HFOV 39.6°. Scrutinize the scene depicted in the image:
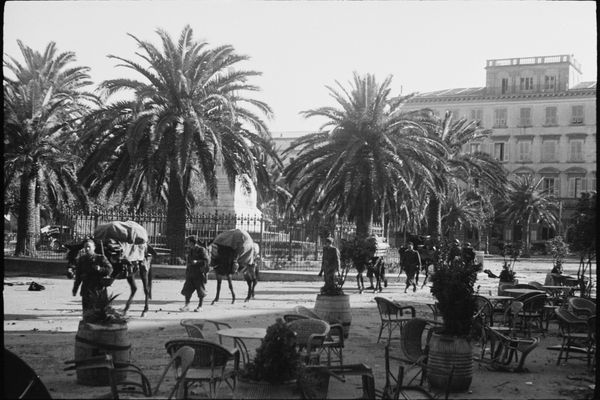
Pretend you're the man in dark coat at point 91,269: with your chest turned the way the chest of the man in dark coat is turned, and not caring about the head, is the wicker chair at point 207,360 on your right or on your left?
on your left

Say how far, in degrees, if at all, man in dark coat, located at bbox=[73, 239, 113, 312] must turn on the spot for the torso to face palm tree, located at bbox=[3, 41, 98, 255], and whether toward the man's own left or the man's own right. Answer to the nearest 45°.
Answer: approximately 135° to the man's own right

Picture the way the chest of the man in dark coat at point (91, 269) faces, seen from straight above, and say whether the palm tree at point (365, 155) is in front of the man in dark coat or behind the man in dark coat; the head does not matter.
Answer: behind

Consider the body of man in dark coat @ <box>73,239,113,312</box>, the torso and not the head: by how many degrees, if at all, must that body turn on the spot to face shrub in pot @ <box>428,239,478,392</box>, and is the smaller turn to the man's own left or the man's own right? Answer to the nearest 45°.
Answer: approximately 90° to the man's own left

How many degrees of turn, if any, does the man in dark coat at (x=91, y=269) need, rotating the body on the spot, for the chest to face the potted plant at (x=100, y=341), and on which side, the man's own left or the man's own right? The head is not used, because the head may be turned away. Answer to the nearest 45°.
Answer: approximately 45° to the man's own left

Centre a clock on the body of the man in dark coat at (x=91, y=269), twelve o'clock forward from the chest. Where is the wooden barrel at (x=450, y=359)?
The wooden barrel is roughly at 9 o'clock from the man in dark coat.

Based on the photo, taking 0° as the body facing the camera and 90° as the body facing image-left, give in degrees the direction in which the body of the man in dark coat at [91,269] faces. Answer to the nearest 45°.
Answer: approximately 45°

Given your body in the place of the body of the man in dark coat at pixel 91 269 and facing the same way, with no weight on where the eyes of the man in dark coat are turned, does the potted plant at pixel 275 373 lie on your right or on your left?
on your left

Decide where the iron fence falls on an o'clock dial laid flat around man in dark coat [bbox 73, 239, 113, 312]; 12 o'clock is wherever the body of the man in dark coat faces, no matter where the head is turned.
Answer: The iron fence is roughly at 5 o'clock from the man in dark coat.

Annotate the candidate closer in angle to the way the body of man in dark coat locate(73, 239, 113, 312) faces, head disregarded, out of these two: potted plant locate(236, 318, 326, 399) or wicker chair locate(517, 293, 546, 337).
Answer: the potted plant
